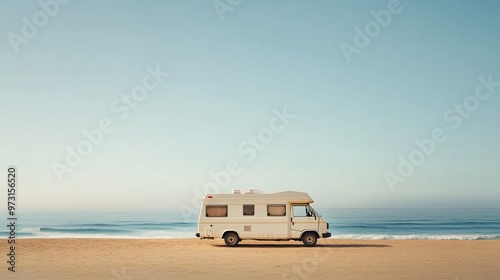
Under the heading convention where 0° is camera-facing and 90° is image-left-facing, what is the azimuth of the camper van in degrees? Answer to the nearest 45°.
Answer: approximately 270°
